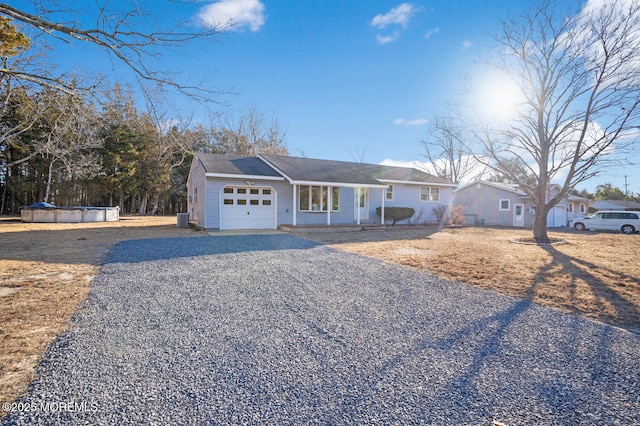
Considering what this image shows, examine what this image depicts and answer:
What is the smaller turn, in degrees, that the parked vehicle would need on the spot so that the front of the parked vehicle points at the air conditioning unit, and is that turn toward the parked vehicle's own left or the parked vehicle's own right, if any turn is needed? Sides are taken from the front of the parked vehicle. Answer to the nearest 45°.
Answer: approximately 45° to the parked vehicle's own left

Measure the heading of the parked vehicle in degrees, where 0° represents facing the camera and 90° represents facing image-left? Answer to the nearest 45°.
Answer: approximately 90°

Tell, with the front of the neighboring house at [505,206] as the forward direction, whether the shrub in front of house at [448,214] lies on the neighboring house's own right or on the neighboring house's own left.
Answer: on the neighboring house's own right

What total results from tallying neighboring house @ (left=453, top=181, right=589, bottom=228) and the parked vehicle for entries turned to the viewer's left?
1

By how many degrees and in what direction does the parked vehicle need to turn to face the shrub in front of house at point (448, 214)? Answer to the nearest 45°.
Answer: approximately 45° to its left

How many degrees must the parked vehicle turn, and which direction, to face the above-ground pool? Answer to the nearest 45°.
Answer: approximately 45° to its left
